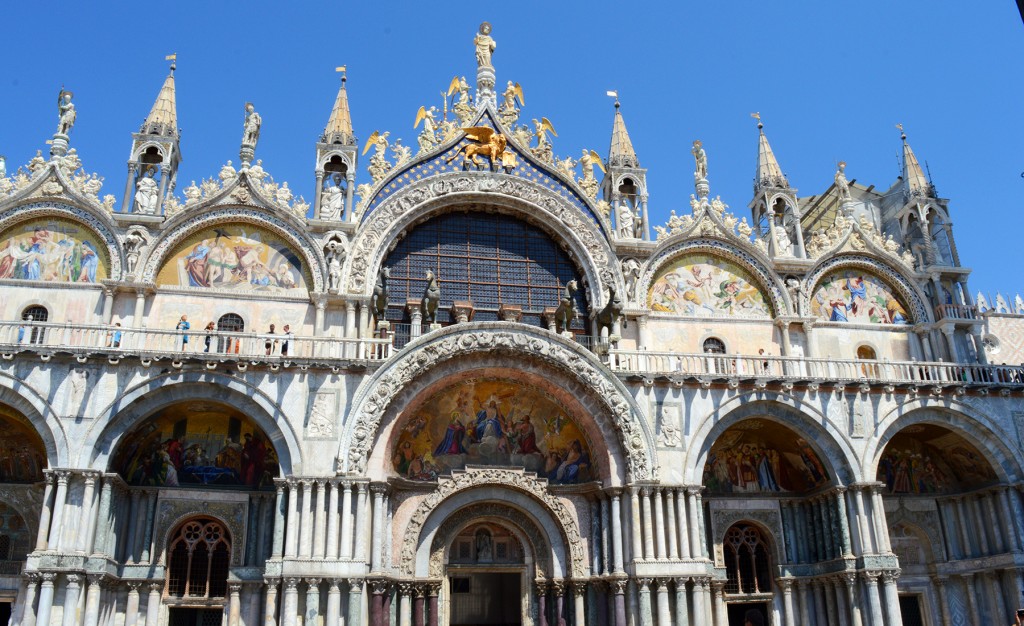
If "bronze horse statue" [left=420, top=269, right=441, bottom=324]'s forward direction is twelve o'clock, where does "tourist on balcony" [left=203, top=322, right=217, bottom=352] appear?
The tourist on balcony is roughly at 3 o'clock from the bronze horse statue.

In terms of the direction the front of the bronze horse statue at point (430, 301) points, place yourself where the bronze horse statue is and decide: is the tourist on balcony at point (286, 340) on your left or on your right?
on your right

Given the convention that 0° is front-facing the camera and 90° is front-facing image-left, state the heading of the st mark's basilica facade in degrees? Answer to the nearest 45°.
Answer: approximately 0°

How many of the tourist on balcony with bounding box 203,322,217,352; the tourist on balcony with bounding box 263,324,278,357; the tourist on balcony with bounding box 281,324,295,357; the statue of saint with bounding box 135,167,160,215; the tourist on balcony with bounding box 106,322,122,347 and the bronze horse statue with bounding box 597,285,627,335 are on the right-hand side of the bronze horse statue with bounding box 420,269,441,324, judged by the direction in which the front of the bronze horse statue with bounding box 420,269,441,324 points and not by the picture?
5

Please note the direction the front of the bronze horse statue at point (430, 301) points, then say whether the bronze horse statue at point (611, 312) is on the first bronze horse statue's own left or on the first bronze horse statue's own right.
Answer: on the first bronze horse statue's own left

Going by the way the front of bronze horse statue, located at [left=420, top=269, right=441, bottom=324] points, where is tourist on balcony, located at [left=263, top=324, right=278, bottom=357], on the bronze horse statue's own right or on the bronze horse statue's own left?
on the bronze horse statue's own right

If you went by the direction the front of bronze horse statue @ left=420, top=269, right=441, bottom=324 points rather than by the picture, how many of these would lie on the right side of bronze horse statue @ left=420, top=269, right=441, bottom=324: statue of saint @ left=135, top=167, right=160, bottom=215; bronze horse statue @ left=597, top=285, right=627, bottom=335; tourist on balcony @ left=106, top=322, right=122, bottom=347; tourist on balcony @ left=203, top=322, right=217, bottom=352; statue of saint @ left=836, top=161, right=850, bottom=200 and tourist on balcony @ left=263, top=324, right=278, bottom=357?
4
